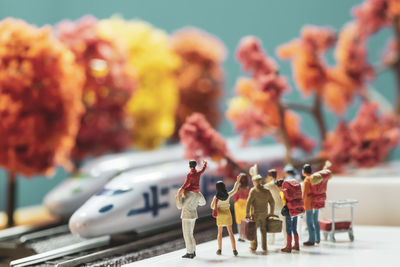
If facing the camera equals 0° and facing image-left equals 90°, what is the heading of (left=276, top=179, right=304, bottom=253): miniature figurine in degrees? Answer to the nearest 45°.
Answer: approximately 135°

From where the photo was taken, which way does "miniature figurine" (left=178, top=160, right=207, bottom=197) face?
away from the camera

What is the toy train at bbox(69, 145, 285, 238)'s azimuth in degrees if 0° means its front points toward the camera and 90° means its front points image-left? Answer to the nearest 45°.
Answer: approximately 45°

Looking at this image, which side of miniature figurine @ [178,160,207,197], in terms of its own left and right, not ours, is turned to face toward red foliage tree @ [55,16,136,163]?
front

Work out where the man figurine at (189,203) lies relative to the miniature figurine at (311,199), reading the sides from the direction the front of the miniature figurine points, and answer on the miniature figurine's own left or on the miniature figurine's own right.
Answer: on the miniature figurine's own left

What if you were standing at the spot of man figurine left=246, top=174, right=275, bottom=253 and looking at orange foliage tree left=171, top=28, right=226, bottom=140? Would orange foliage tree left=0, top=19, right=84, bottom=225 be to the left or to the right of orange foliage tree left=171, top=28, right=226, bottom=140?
left

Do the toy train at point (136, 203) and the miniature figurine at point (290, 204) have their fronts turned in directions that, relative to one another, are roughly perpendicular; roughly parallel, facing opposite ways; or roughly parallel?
roughly perpendicular

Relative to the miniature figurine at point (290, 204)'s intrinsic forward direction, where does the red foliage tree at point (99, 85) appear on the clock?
The red foliage tree is roughly at 12 o'clock from the miniature figurine.

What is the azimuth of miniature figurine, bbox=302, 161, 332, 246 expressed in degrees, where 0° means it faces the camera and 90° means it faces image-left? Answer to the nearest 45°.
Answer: approximately 135°

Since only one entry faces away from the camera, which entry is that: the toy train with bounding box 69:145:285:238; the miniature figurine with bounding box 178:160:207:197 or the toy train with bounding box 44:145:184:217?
the miniature figurine

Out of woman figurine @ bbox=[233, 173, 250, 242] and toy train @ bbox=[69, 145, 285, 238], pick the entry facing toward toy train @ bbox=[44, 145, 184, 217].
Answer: the woman figurine

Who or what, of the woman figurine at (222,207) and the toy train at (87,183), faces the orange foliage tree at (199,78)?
the woman figurine

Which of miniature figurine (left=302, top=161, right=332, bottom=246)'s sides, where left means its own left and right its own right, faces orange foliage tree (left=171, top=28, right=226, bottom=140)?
front

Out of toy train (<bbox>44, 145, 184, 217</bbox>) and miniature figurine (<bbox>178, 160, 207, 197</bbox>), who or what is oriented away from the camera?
the miniature figurine
